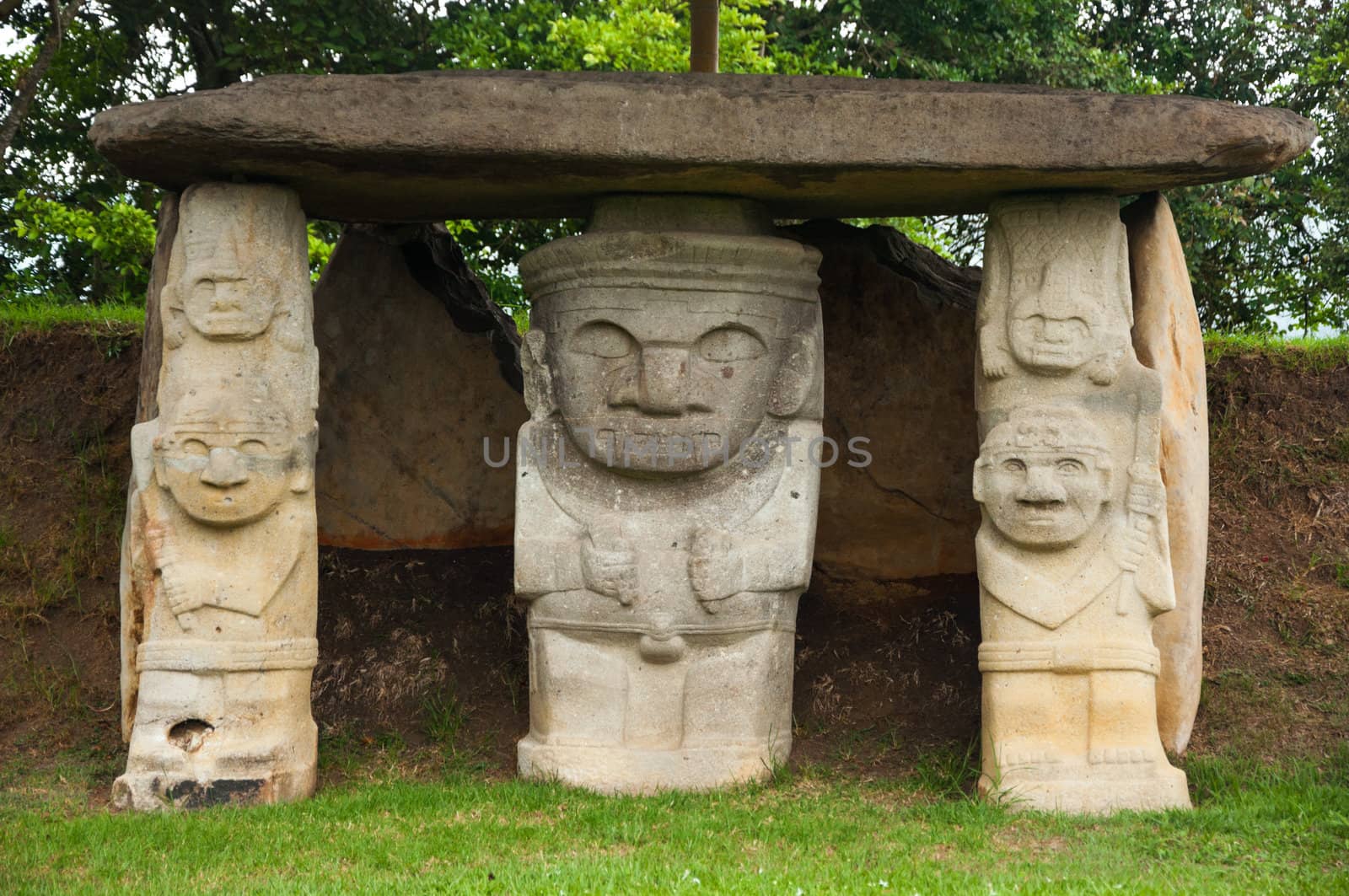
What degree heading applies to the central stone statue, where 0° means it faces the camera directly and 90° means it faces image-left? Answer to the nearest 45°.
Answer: approximately 0°

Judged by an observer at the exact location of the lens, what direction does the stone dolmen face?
facing the viewer

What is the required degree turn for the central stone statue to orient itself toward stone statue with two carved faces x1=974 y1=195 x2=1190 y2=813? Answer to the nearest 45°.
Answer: approximately 90° to its left

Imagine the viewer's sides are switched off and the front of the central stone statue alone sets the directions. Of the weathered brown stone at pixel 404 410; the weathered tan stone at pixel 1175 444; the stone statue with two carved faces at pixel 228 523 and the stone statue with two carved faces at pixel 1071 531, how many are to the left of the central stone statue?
2

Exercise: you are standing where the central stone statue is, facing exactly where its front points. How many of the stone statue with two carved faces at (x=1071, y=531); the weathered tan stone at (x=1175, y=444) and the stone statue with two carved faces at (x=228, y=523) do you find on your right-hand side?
1

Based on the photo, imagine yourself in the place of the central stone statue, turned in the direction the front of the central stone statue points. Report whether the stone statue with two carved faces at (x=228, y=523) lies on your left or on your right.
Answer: on your right

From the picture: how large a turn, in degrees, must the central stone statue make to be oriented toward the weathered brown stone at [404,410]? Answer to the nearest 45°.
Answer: approximately 135° to its right

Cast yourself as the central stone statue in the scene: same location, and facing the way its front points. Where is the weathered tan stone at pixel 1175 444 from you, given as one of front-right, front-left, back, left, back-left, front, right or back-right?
left

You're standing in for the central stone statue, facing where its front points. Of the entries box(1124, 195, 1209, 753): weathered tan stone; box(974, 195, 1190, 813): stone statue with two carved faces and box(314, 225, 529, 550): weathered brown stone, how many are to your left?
2
